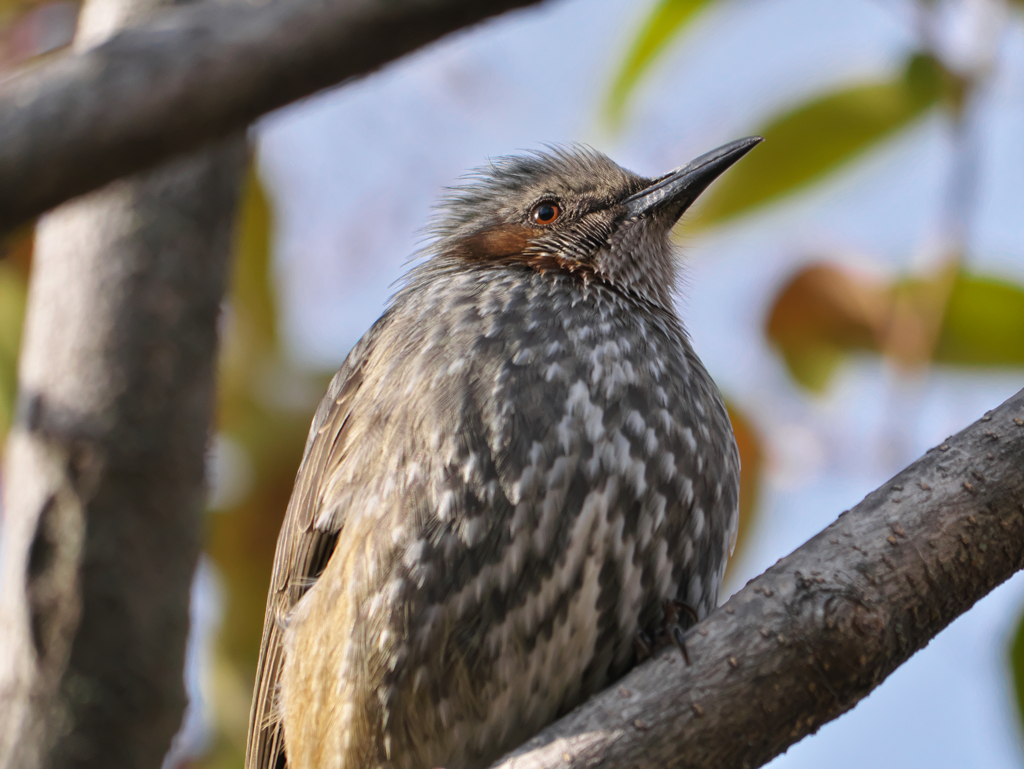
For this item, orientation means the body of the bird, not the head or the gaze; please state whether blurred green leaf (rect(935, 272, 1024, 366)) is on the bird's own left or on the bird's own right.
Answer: on the bird's own left

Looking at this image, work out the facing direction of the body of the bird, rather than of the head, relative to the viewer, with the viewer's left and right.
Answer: facing the viewer and to the right of the viewer

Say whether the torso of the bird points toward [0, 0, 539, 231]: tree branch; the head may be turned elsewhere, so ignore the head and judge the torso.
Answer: no

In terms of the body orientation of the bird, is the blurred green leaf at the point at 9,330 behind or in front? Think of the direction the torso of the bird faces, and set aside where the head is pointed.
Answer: behind

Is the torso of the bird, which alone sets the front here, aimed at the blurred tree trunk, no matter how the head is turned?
no
